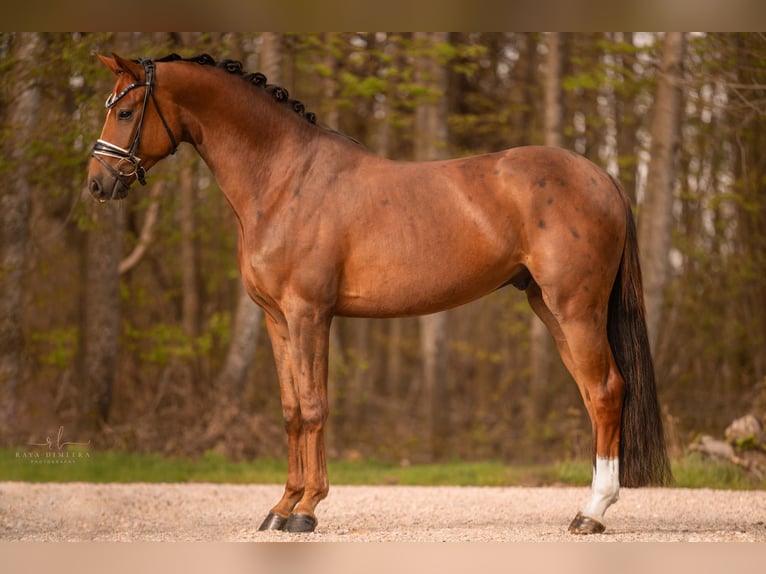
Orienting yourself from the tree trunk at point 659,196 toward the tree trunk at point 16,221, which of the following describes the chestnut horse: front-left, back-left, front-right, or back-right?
front-left

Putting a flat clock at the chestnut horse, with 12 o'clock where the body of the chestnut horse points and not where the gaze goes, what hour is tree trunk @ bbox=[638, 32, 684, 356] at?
The tree trunk is roughly at 4 o'clock from the chestnut horse.

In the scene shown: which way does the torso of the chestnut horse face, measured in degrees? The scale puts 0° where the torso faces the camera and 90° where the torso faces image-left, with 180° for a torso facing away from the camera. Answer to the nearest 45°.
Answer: approximately 90°

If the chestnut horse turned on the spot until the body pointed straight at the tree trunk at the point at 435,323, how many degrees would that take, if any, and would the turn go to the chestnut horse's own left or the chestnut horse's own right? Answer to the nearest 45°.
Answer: approximately 90° to the chestnut horse's own right

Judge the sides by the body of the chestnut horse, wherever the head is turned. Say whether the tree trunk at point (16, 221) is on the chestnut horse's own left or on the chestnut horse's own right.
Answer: on the chestnut horse's own right
